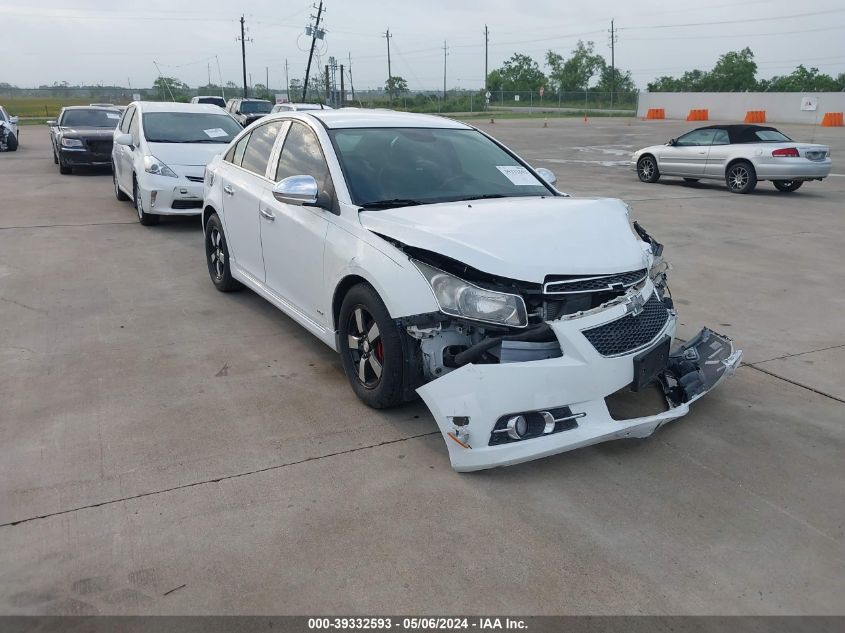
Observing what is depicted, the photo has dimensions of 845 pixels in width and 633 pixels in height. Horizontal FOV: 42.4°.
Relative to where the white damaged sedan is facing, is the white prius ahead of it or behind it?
behind

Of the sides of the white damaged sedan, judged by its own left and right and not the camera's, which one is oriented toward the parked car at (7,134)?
back

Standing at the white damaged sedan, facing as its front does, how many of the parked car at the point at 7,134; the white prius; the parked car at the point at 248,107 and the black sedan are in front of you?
0

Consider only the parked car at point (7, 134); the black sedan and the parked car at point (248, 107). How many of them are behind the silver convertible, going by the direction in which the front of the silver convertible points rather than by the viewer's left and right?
0

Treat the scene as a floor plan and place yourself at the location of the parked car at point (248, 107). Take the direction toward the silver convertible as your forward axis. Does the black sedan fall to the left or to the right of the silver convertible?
right

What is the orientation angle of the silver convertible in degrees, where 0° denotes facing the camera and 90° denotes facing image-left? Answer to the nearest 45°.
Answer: approximately 135°

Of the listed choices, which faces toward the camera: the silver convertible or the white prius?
the white prius

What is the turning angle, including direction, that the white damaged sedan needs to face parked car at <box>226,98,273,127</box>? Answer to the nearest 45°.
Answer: approximately 135° to its left

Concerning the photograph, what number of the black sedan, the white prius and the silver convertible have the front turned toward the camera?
2

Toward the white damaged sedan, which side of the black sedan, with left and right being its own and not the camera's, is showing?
front

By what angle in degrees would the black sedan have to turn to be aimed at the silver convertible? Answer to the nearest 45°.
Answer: approximately 45° to its left

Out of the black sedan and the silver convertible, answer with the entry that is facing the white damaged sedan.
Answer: the black sedan

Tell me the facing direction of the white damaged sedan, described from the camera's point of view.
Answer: facing the viewer and to the right of the viewer

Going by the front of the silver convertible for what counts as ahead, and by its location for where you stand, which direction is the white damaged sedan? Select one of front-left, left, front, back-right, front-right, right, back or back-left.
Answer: back-left

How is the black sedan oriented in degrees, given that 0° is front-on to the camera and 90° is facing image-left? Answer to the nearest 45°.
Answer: approximately 0°

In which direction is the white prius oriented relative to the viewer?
toward the camera
